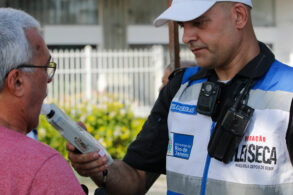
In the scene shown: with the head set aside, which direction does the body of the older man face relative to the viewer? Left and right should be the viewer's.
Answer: facing away from the viewer and to the right of the viewer

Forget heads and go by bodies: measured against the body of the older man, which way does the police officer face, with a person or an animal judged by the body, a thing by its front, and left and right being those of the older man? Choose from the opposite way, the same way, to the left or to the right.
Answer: the opposite way

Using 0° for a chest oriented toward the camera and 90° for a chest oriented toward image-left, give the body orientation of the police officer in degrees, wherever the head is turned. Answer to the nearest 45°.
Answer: approximately 45°

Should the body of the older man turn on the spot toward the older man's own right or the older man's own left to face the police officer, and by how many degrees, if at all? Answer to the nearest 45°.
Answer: approximately 45° to the older man's own right

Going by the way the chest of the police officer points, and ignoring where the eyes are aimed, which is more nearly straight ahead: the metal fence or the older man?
the older man

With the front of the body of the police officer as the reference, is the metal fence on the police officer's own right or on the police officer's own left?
on the police officer's own right
